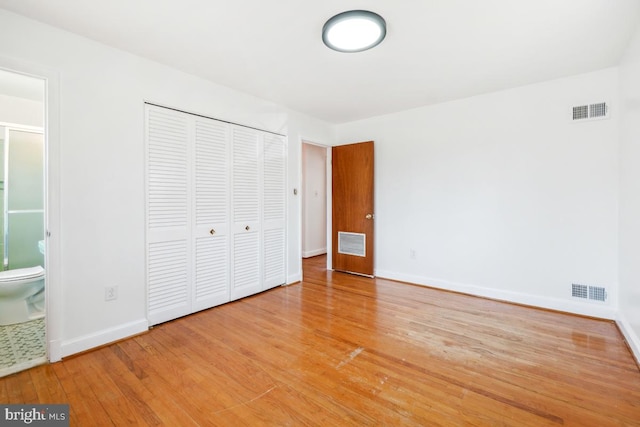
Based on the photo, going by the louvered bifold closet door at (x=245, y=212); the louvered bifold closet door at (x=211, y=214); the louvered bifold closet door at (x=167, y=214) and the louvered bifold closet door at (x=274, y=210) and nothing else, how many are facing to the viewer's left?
0

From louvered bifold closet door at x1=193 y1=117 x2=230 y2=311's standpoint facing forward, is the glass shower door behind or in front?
behind

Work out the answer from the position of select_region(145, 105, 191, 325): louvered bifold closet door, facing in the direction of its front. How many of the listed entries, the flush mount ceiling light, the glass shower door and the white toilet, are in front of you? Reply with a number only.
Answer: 1

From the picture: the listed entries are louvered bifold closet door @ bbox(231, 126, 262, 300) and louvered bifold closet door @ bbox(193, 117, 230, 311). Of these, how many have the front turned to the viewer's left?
0

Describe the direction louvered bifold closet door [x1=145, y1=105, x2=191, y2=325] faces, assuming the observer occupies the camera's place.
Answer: facing the viewer and to the right of the viewer

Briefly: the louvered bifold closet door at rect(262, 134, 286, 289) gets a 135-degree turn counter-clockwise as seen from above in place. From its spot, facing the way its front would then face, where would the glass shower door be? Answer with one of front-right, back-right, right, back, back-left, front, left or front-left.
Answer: left

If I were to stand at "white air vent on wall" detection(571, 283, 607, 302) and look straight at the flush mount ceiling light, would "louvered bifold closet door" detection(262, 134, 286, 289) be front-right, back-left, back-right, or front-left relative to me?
front-right

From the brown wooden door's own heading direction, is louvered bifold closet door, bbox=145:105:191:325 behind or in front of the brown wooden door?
in front

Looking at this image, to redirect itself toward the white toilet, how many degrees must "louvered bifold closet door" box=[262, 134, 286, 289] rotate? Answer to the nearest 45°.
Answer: approximately 135° to its right

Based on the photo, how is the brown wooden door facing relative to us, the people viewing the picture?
facing the viewer and to the left of the viewer

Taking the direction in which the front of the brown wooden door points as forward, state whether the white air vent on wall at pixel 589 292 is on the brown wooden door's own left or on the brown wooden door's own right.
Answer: on the brown wooden door's own left

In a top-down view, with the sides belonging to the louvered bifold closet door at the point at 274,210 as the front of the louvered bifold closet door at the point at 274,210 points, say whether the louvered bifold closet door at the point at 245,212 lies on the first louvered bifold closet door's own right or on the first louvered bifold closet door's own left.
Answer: on the first louvered bifold closet door's own right

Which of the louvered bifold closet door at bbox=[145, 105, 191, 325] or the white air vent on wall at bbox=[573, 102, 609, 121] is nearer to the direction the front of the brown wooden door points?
the louvered bifold closet door
